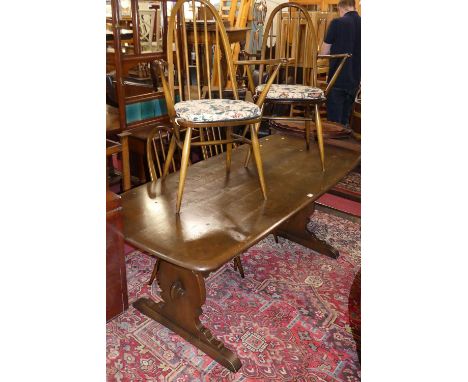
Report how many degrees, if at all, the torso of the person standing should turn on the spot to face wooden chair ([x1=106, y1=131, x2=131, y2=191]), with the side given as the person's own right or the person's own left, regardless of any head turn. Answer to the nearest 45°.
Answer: approximately 90° to the person's own left

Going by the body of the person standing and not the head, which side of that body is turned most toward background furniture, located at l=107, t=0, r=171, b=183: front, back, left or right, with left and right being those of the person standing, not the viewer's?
left

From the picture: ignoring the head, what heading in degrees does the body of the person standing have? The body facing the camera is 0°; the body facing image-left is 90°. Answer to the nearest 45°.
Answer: approximately 135°

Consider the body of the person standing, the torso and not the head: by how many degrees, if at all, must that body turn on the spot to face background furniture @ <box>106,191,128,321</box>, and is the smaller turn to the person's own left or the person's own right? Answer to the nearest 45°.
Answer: approximately 135° to the person's own left

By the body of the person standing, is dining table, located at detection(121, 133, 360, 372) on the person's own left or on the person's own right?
on the person's own left

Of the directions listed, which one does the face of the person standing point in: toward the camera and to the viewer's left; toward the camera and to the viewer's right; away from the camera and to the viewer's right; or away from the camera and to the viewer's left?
away from the camera and to the viewer's left

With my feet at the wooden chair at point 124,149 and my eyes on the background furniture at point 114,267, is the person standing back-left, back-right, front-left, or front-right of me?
back-left
